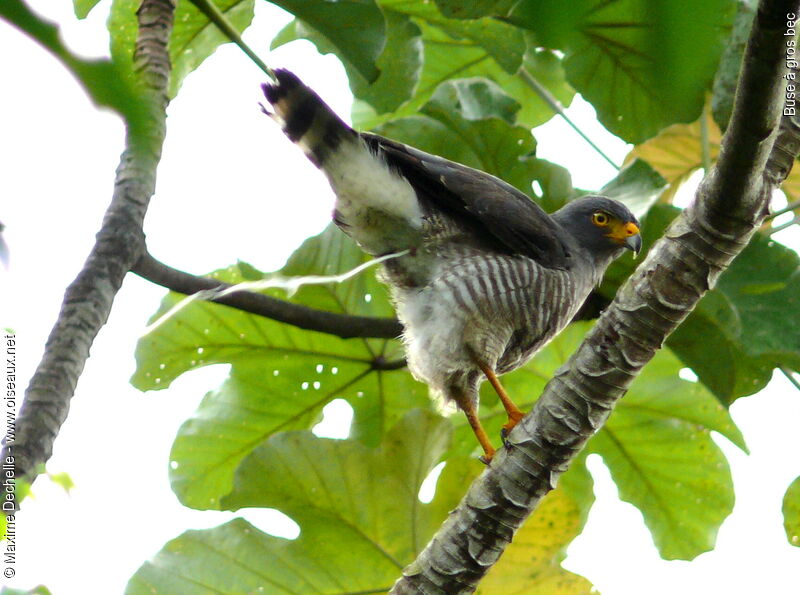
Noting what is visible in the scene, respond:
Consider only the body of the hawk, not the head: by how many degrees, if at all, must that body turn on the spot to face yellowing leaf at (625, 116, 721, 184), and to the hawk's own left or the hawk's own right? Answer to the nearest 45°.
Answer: approximately 45° to the hawk's own left

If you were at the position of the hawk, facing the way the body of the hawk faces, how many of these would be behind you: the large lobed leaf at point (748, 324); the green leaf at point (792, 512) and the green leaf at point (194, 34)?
1

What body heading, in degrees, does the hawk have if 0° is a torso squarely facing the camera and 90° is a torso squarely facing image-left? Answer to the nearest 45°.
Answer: approximately 270°

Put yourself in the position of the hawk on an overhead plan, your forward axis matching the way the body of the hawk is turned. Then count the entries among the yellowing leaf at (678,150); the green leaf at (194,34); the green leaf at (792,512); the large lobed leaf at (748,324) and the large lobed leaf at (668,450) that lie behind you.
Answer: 1
